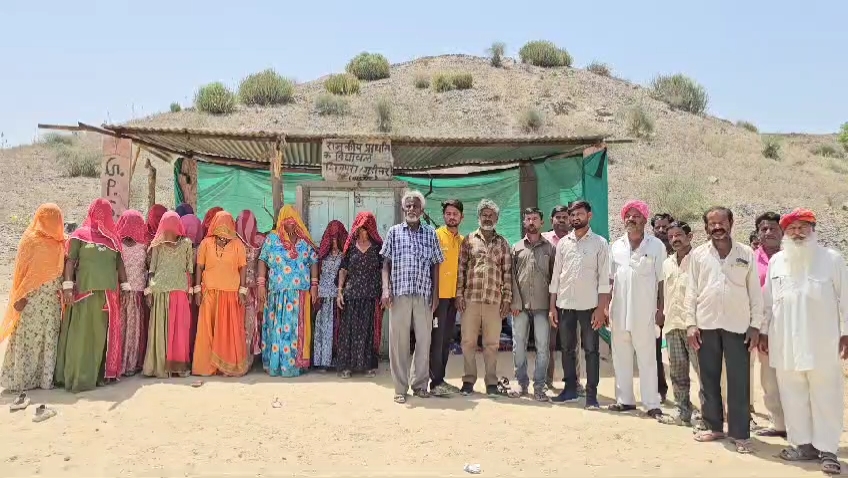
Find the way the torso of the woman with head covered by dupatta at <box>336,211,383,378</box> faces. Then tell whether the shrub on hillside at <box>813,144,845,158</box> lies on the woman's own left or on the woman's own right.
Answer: on the woman's own left

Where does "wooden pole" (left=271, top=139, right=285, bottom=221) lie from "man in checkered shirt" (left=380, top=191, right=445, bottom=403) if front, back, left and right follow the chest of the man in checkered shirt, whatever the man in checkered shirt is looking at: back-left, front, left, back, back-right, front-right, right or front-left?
back-right

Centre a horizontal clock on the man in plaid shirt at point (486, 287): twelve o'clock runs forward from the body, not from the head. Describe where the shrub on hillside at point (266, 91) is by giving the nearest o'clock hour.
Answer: The shrub on hillside is roughly at 5 o'clock from the man in plaid shirt.

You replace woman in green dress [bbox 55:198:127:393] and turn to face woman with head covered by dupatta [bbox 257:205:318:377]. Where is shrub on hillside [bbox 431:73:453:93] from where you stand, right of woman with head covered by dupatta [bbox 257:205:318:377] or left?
left
